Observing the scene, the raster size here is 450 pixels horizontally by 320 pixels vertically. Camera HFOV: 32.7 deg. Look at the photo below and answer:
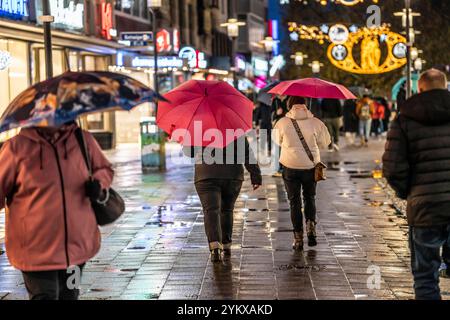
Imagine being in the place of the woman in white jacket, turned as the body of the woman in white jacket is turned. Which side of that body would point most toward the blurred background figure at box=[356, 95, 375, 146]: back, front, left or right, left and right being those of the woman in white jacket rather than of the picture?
front

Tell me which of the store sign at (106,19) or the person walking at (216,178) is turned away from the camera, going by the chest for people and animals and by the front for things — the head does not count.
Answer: the person walking

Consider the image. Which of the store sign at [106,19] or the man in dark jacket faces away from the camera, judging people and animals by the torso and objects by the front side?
the man in dark jacket

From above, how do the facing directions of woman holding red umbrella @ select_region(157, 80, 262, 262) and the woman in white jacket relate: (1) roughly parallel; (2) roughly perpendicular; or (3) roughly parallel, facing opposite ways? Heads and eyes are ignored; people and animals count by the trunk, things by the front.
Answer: roughly parallel

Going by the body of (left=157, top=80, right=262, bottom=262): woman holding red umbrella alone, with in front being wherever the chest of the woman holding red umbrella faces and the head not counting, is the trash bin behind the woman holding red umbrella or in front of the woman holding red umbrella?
in front

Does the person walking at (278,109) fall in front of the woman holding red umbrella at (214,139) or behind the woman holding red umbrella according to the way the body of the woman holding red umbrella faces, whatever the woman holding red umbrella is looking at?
in front

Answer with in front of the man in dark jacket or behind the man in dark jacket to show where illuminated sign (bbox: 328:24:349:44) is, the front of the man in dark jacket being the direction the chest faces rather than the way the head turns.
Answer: in front

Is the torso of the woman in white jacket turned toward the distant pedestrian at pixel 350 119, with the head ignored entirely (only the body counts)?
yes

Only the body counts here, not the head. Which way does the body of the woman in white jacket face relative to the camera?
away from the camera

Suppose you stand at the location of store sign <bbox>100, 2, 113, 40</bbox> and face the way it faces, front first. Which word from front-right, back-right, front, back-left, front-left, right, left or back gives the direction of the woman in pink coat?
front-right

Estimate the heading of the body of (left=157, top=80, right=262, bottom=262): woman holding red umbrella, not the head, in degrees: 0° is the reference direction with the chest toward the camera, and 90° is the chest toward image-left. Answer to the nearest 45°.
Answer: approximately 180°

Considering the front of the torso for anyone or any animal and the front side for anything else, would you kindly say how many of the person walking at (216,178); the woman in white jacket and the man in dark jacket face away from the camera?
3

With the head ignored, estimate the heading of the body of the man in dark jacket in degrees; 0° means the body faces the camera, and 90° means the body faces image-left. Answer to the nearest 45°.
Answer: approximately 180°
